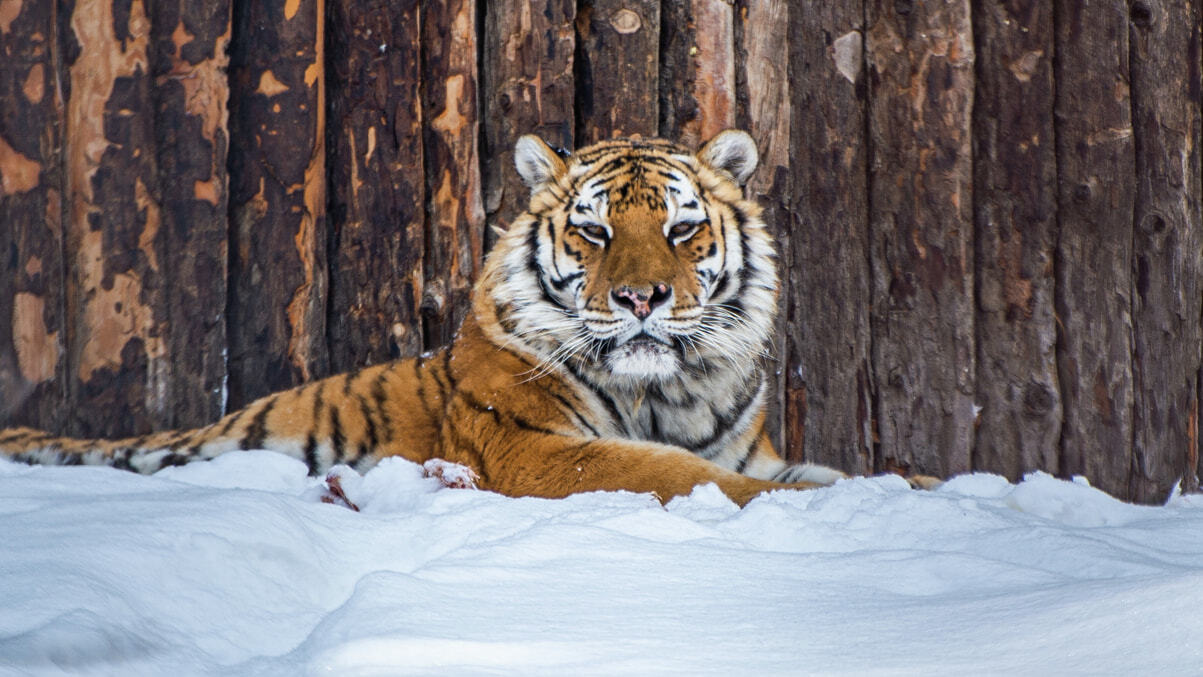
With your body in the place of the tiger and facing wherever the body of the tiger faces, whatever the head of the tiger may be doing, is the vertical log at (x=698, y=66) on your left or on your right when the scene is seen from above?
on your left

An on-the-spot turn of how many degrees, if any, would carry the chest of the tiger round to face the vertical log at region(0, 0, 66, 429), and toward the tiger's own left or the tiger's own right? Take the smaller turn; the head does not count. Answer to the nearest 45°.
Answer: approximately 135° to the tiger's own right

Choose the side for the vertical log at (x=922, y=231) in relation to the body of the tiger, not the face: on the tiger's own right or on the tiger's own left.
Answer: on the tiger's own left

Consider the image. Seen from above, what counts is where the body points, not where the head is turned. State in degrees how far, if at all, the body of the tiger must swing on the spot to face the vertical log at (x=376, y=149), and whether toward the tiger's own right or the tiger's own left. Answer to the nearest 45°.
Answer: approximately 180°

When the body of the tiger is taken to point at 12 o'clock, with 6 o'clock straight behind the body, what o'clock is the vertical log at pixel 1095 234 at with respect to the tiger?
The vertical log is roughly at 10 o'clock from the tiger.

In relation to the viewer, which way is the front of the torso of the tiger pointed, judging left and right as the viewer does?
facing the viewer and to the right of the viewer

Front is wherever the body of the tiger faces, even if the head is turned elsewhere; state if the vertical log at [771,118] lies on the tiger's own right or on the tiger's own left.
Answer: on the tiger's own left
